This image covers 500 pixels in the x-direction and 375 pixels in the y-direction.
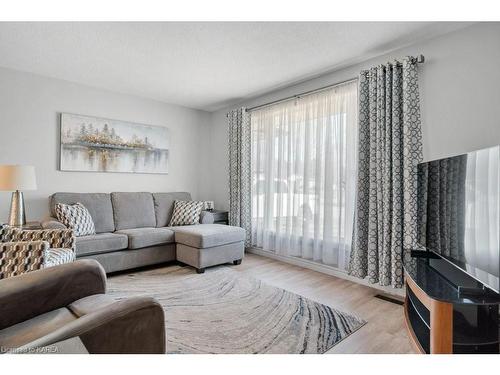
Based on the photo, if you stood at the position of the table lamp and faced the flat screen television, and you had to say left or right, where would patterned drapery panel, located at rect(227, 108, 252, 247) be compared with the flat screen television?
left

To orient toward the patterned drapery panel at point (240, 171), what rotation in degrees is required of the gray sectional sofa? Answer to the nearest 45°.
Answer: approximately 45° to its left

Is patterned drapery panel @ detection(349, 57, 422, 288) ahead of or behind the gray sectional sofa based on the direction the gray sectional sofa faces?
ahead

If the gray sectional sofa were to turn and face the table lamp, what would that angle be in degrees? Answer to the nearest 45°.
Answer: approximately 135° to its right

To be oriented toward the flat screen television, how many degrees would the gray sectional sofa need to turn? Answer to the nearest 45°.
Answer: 0° — it already faces it

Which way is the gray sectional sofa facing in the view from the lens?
facing the viewer and to the right of the viewer

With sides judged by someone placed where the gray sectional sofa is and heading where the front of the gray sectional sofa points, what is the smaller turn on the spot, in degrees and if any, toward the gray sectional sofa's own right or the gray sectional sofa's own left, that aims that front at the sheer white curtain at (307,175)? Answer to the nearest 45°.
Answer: approximately 45° to the gray sectional sofa's own left

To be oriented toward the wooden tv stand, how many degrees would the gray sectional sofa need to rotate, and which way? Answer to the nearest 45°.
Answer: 0° — it already faces it
